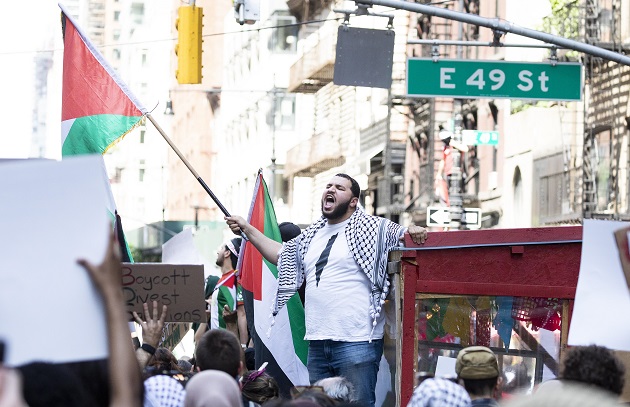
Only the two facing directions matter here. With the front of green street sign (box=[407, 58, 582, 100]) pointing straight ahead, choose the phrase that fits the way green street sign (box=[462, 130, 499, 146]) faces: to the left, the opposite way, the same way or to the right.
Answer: the same way

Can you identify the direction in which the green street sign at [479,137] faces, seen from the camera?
facing the viewer

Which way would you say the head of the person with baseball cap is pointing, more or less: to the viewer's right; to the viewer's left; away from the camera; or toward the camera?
away from the camera

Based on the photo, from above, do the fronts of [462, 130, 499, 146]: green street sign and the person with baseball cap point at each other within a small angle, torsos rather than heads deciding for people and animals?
yes

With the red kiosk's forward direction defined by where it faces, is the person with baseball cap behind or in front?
in front

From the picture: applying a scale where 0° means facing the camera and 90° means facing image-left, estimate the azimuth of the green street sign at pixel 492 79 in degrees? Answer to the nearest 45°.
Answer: approximately 0°

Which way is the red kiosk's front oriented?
toward the camera

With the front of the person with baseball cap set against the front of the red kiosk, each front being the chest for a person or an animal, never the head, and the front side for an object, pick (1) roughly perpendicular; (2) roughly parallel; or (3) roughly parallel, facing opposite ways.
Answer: roughly parallel, facing opposite ways

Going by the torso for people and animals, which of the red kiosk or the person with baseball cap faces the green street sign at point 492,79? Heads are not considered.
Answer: the person with baseball cap

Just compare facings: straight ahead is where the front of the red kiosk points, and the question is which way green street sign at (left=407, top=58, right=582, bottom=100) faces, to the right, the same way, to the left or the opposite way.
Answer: the same way

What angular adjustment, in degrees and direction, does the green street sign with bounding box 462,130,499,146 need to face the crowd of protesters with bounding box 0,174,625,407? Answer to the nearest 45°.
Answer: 0° — it already faces them

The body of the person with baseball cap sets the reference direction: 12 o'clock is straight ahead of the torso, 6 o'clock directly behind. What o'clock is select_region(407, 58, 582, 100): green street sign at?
The green street sign is roughly at 12 o'clock from the person with baseball cap.

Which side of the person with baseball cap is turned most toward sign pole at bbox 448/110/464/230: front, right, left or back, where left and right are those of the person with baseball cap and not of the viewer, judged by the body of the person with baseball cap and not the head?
front

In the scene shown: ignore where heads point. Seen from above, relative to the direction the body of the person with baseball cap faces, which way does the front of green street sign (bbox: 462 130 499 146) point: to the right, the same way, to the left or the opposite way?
the opposite way

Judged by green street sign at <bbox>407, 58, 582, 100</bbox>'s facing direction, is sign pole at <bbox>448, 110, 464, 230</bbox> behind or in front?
behind

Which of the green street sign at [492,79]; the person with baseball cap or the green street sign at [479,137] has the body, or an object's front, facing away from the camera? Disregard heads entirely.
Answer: the person with baseball cap

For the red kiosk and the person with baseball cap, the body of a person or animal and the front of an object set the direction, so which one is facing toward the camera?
the red kiosk

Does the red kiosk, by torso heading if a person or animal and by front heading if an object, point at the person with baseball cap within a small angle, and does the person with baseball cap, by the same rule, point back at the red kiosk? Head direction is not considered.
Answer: yes

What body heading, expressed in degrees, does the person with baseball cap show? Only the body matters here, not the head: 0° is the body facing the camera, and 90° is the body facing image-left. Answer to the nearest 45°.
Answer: approximately 180°
